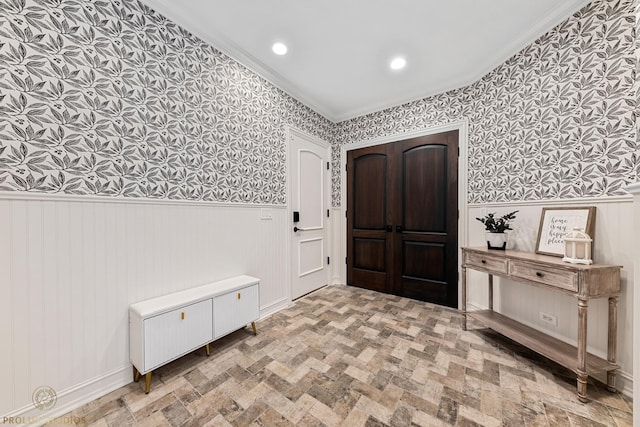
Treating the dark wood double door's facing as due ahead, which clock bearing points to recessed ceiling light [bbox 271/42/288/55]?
The recessed ceiling light is roughly at 12 o'clock from the dark wood double door.

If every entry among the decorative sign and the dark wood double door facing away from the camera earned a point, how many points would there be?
0

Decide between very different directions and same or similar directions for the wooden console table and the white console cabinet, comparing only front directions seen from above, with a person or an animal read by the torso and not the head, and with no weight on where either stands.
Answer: very different directions

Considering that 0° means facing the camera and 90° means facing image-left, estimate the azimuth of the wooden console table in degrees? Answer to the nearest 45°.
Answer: approximately 45°

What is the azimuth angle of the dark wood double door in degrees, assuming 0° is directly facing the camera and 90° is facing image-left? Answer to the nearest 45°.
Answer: approximately 45°

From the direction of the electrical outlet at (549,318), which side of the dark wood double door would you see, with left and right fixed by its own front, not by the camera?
left

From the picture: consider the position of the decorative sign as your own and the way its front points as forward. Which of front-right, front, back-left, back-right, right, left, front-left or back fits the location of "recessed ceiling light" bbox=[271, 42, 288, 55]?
front

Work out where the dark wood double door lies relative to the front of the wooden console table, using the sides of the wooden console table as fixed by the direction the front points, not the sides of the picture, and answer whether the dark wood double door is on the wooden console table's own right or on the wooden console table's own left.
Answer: on the wooden console table's own right

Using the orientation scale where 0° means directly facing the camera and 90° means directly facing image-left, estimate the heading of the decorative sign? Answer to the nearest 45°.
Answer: approximately 45°

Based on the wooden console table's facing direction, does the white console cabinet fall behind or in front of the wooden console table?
in front

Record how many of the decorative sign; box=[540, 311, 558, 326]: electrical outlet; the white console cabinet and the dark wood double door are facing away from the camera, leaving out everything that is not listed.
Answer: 0

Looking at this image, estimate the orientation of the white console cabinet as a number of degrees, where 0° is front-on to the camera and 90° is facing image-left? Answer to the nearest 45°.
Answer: approximately 315°

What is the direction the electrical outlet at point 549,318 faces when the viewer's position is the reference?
facing the viewer and to the left of the viewer
